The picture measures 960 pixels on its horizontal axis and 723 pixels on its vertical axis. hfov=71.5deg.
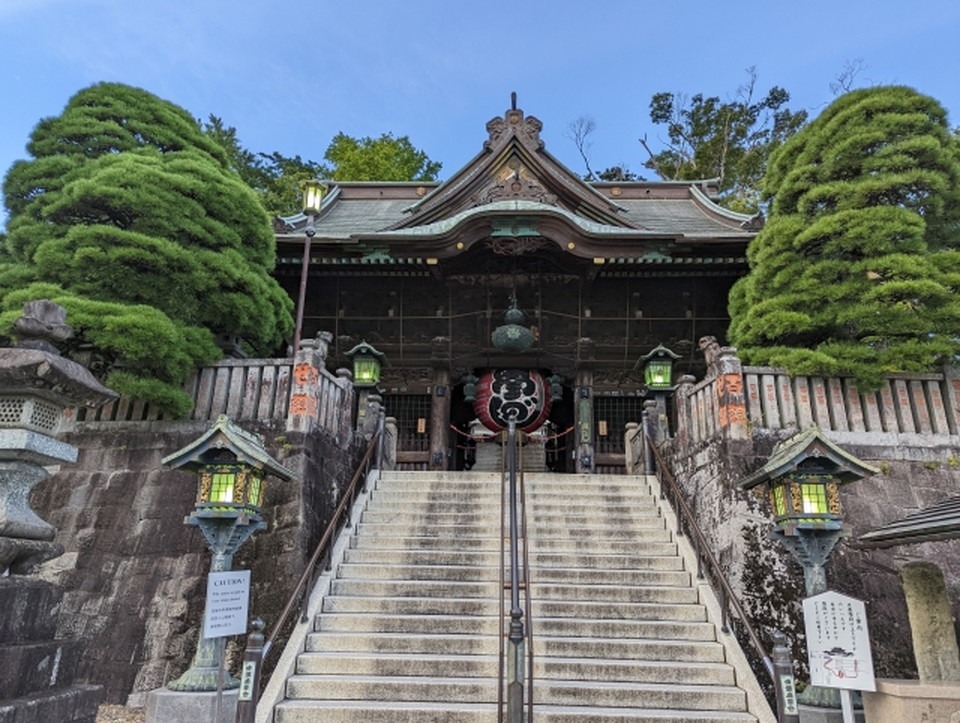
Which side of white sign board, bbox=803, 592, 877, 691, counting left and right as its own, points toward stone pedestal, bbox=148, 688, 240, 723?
right

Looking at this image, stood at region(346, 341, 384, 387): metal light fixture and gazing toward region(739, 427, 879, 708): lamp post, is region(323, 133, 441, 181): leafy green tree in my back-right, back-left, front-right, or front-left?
back-left

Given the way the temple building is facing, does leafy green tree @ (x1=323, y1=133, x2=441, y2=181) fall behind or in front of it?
behind

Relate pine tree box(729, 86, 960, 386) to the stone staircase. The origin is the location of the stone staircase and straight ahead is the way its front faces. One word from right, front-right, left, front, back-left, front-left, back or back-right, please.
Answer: left

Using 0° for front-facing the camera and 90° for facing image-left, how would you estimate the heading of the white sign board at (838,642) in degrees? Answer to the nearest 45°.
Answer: approximately 0°

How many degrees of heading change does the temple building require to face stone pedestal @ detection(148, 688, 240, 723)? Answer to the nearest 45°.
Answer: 0° — it already faces it

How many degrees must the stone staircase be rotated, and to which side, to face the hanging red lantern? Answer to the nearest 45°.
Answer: approximately 180°

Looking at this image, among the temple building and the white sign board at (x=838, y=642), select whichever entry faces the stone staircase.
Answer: the temple building

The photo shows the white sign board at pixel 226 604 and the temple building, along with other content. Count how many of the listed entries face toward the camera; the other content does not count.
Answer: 2

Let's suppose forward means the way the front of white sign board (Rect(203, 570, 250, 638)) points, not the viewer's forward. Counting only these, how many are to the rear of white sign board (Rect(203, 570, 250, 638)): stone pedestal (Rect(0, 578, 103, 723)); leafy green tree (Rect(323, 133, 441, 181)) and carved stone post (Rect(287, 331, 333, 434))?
2

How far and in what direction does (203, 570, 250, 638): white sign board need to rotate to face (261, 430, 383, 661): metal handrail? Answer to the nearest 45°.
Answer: approximately 135° to its left

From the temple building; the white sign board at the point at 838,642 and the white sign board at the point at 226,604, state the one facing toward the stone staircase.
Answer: the temple building
